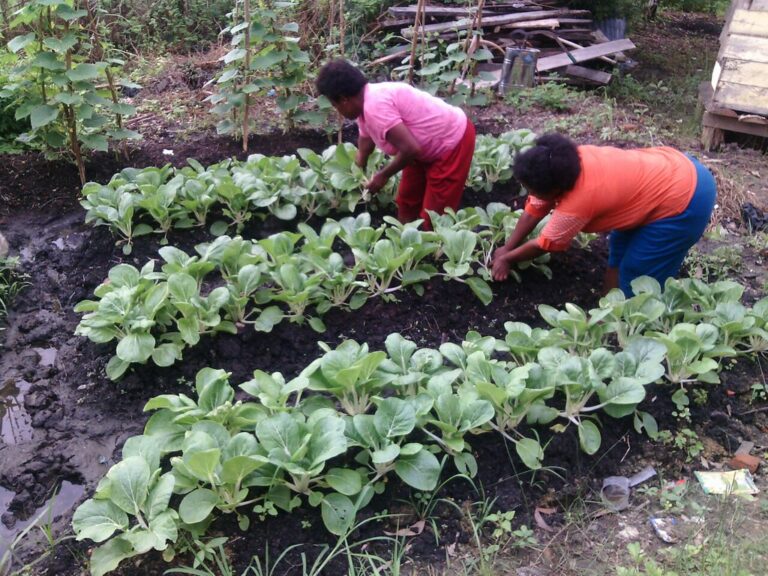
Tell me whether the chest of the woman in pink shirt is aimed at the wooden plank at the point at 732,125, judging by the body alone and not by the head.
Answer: no

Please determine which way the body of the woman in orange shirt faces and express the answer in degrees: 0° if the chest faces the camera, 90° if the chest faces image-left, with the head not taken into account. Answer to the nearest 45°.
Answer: approximately 90°

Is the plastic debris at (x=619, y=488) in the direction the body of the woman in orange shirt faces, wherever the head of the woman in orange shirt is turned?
no

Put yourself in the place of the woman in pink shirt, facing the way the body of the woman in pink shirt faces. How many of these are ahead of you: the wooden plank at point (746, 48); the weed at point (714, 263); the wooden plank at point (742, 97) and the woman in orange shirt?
0

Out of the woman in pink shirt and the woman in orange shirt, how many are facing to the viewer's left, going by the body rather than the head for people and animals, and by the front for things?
2

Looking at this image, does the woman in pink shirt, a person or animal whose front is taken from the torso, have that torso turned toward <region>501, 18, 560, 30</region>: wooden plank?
no

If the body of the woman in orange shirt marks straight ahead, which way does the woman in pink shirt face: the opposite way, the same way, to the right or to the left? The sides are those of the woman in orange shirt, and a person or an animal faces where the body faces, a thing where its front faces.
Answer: the same way

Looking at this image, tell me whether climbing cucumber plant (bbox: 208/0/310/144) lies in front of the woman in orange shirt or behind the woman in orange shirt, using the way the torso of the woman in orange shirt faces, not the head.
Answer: in front

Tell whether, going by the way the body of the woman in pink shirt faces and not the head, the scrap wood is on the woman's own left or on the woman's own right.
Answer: on the woman's own right

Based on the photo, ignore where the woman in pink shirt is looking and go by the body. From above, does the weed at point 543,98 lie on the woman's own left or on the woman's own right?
on the woman's own right

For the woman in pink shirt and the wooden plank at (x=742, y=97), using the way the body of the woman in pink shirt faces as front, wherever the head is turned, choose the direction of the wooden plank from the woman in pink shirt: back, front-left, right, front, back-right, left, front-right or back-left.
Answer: back-right

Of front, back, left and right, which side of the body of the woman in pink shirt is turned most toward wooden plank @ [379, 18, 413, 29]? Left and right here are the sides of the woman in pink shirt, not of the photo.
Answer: right

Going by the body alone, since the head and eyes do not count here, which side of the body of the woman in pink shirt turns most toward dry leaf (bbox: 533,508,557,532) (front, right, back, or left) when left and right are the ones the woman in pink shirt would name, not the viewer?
left

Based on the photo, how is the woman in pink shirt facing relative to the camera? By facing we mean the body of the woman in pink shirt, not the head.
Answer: to the viewer's left
